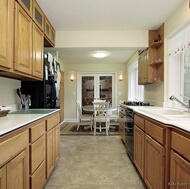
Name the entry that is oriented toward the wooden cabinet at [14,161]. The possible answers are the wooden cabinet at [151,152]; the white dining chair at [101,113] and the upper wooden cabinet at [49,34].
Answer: the wooden cabinet at [151,152]

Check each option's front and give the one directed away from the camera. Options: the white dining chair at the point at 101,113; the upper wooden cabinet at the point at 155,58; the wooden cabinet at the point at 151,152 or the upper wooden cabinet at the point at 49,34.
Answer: the white dining chair

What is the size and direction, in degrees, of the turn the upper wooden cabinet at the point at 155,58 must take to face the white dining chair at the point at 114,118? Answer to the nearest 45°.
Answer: approximately 45° to its right

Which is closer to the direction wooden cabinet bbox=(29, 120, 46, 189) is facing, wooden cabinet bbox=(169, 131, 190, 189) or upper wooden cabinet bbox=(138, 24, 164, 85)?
the wooden cabinet

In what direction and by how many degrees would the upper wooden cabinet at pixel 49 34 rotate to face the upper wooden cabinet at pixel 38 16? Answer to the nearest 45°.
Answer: approximately 90° to its right

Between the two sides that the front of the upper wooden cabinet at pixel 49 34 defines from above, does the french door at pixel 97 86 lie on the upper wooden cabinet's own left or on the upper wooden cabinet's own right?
on the upper wooden cabinet's own left

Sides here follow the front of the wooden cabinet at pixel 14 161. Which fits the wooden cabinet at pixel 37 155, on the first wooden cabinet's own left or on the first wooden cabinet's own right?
on the first wooden cabinet's own left

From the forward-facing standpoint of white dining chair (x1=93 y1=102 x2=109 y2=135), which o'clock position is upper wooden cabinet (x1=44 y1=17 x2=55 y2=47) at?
The upper wooden cabinet is roughly at 7 o'clock from the white dining chair.

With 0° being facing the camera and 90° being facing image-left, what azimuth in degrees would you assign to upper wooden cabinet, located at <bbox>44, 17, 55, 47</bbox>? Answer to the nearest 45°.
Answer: approximately 270°

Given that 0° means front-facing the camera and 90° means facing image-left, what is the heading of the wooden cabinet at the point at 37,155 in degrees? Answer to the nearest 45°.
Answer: approximately 315°

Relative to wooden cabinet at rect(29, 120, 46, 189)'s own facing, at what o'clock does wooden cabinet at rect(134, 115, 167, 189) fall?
wooden cabinet at rect(134, 115, 167, 189) is roughly at 11 o'clock from wooden cabinet at rect(29, 120, 46, 189).

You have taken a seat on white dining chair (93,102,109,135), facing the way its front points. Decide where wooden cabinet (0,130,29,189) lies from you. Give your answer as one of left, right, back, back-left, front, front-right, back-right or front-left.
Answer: back
